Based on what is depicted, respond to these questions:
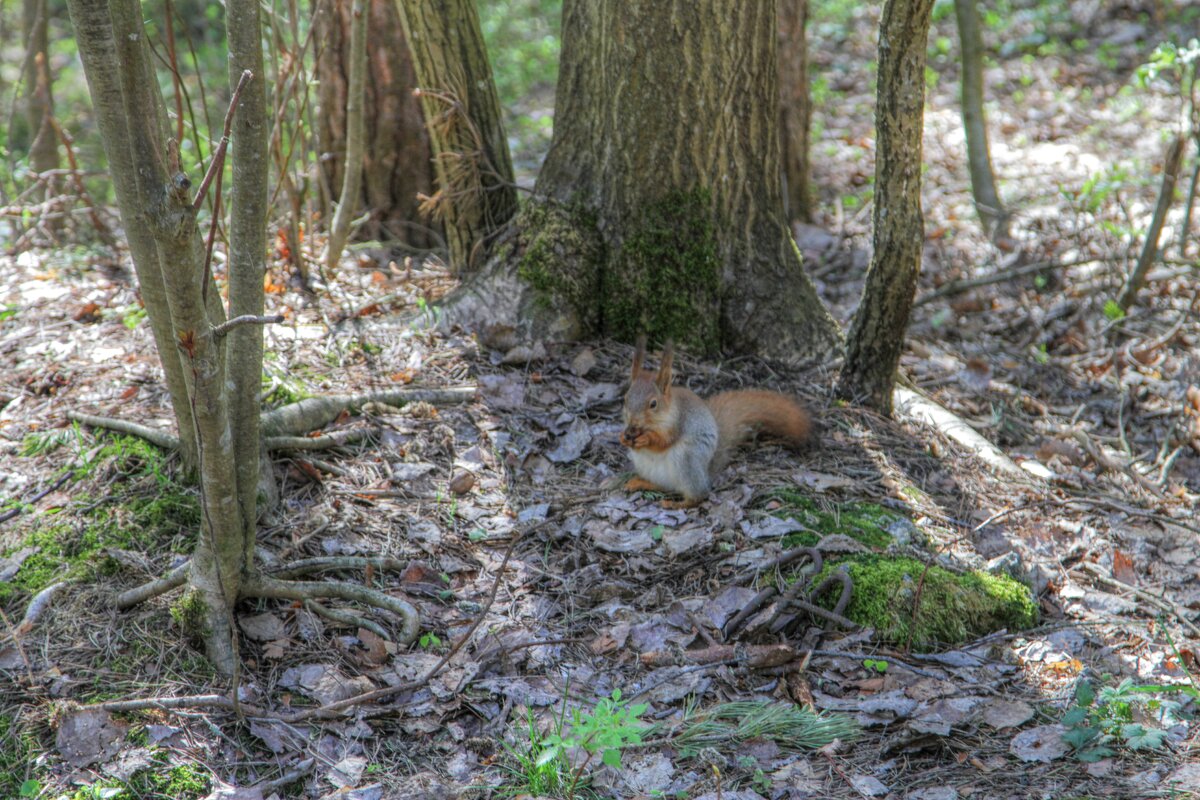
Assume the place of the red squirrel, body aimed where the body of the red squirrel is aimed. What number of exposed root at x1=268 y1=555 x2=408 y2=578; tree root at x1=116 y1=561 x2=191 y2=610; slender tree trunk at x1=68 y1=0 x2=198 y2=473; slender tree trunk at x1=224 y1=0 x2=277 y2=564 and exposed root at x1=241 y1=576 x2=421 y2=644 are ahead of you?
5

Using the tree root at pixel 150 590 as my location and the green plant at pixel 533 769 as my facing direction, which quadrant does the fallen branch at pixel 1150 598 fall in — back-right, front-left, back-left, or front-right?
front-left

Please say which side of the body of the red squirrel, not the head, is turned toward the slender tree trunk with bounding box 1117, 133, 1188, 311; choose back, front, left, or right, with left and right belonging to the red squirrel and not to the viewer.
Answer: back

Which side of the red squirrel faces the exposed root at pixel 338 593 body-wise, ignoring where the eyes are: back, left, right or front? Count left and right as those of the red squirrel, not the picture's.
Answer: front

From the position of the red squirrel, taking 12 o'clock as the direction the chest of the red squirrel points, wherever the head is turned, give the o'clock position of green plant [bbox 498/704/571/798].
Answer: The green plant is roughly at 11 o'clock from the red squirrel.

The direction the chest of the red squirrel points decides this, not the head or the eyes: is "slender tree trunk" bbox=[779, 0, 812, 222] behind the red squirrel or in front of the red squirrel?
behind

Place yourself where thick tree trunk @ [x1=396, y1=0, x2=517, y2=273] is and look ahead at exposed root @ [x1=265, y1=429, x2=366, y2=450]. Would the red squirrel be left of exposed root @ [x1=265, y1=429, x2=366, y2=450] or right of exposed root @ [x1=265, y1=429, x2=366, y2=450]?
left

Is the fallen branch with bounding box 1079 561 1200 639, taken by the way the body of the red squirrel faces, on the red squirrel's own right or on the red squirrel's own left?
on the red squirrel's own left

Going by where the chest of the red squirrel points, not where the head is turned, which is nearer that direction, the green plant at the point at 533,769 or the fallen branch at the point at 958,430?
the green plant

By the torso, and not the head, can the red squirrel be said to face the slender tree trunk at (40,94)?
no

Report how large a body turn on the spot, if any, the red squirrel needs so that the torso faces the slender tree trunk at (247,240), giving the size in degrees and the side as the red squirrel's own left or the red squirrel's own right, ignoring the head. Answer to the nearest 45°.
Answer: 0° — it already faces it

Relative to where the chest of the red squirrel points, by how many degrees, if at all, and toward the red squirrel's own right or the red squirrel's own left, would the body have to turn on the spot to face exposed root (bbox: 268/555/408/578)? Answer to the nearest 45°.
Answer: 0° — it already faces it

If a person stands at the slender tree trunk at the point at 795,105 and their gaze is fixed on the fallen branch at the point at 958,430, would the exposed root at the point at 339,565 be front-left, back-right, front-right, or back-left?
front-right

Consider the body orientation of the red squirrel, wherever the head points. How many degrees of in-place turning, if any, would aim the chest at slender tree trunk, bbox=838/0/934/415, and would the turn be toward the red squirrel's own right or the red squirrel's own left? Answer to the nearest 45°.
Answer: approximately 180°

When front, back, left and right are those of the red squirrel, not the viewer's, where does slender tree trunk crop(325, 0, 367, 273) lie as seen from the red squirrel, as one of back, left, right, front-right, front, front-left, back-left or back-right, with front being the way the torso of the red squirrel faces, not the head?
right

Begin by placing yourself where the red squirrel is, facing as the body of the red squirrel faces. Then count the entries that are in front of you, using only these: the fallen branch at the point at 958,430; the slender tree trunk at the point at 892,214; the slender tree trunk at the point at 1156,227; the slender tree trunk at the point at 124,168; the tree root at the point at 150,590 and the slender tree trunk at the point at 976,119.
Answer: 2

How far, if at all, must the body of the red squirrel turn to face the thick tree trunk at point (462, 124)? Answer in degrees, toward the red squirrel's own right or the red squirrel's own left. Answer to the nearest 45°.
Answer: approximately 90° to the red squirrel's own right

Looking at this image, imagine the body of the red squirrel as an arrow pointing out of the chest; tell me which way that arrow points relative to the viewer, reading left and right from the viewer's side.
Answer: facing the viewer and to the left of the viewer

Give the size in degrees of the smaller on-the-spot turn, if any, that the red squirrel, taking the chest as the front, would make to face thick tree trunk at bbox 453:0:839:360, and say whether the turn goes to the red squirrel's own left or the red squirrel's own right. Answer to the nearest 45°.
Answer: approximately 135° to the red squirrel's own right
